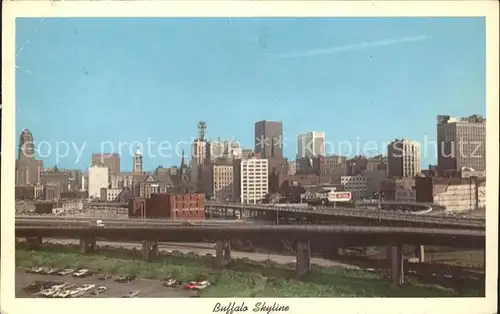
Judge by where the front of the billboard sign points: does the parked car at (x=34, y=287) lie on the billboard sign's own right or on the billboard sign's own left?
on the billboard sign's own right

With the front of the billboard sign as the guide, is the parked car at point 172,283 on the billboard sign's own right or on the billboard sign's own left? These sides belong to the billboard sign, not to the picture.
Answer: on the billboard sign's own right

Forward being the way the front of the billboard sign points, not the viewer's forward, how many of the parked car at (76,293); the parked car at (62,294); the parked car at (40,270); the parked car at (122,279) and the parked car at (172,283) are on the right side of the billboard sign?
5

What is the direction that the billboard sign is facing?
toward the camera

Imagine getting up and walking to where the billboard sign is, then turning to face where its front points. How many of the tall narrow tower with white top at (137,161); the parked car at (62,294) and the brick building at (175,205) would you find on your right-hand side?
3

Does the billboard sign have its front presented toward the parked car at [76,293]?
yes

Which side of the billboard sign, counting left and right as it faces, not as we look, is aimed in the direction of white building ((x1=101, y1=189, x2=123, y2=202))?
right

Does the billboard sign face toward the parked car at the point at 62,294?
yes

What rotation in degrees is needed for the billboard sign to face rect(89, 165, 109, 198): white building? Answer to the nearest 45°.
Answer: approximately 90° to its right
